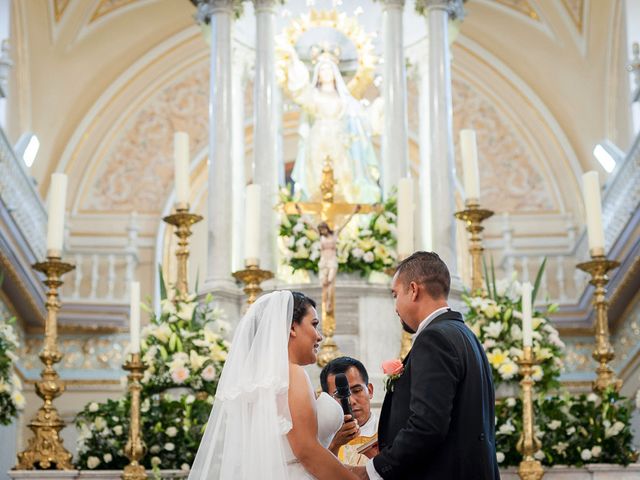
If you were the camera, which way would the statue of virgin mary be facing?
facing the viewer

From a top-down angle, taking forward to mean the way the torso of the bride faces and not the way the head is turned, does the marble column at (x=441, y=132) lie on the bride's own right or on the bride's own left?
on the bride's own left

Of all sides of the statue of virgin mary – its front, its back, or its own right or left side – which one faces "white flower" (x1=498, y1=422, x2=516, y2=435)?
front

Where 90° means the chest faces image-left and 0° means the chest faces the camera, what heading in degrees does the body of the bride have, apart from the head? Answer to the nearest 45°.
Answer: approximately 270°

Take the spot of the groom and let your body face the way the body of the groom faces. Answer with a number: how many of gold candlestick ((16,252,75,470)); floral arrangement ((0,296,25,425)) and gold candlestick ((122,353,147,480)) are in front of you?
3

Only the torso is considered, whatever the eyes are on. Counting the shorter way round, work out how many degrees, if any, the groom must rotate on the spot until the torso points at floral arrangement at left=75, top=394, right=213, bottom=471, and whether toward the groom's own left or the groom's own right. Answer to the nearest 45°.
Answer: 0° — they already face it

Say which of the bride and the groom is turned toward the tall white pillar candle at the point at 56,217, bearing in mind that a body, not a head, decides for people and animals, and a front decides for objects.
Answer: the groom

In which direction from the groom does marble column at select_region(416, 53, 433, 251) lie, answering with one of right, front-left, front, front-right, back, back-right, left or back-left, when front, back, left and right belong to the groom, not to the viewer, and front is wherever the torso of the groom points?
front-right

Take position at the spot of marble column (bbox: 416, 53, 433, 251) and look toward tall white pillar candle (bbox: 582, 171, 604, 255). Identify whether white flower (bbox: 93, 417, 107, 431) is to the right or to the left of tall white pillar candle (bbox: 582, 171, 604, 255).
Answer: right

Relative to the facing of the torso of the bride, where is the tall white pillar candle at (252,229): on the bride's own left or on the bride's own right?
on the bride's own left

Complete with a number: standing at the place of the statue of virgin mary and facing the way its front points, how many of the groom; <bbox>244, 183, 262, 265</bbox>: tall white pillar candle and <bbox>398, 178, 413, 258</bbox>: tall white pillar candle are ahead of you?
3

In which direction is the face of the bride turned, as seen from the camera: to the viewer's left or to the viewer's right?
to the viewer's right

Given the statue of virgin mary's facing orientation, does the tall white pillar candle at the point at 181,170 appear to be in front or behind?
in front

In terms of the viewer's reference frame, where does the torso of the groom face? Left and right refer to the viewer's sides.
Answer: facing away from the viewer and to the left of the viewer

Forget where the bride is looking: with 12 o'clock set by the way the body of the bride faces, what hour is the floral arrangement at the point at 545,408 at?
The floral arrangement is roughly at 10 o'clock from the bride.

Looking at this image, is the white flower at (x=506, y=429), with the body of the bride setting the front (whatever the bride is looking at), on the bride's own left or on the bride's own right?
on the bride's own left

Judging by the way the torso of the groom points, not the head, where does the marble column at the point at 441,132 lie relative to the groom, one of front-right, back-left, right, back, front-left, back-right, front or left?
front-right

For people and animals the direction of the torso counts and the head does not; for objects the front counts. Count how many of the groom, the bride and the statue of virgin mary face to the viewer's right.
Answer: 1

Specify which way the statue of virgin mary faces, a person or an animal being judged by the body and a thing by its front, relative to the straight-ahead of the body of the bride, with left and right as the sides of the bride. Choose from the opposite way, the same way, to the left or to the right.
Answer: to the right
